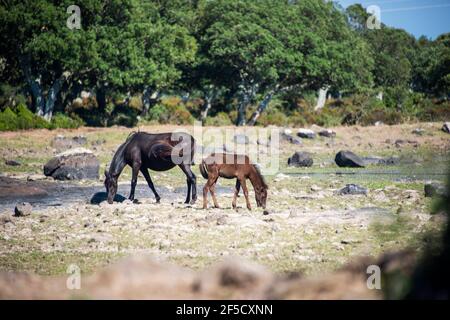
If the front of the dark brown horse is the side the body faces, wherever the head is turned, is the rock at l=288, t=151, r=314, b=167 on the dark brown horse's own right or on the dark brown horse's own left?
on the dark brown horse's own right

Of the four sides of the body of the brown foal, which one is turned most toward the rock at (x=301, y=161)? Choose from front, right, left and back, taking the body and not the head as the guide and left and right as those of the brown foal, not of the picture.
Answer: left

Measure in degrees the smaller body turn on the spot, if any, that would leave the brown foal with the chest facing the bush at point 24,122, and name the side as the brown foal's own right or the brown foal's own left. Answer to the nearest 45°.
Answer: approximately 135° to the brown foal's own left

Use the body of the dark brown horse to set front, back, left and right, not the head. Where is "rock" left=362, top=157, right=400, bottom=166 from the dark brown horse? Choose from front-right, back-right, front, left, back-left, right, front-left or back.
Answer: back-right

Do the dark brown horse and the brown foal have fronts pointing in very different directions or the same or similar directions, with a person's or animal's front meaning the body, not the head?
very different directions

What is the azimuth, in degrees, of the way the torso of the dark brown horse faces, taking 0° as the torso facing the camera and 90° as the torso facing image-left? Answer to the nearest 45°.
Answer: approximately 90°

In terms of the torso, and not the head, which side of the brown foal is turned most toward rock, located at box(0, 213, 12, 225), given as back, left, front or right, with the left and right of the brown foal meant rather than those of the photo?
back

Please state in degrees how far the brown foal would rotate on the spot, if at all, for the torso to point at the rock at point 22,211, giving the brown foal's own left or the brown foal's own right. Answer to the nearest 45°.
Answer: approximately 180°

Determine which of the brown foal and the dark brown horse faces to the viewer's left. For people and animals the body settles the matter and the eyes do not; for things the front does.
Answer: the dark brown horse

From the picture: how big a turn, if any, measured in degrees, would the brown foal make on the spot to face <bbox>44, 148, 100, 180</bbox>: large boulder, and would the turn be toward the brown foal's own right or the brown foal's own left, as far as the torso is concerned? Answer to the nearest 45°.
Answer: approximately 135° to the brown foal's own left

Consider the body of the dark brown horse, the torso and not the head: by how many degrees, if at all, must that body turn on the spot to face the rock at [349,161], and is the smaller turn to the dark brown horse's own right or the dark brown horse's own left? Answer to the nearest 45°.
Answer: approximately 135° to the dark brown horse's own right

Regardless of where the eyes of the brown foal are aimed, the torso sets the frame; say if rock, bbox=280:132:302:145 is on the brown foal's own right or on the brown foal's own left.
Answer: on the brown foal's own left

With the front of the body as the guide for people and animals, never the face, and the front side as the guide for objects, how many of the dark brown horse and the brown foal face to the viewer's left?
1

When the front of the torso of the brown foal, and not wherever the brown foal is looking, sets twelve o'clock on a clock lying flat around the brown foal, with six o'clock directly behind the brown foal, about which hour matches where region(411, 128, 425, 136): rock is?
The rock is roughly at 10 o'clock from the brown foal.

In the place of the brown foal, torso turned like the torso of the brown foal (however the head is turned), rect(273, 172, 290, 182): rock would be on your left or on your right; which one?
on your left

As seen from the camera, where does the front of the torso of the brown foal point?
to the viewer's right
